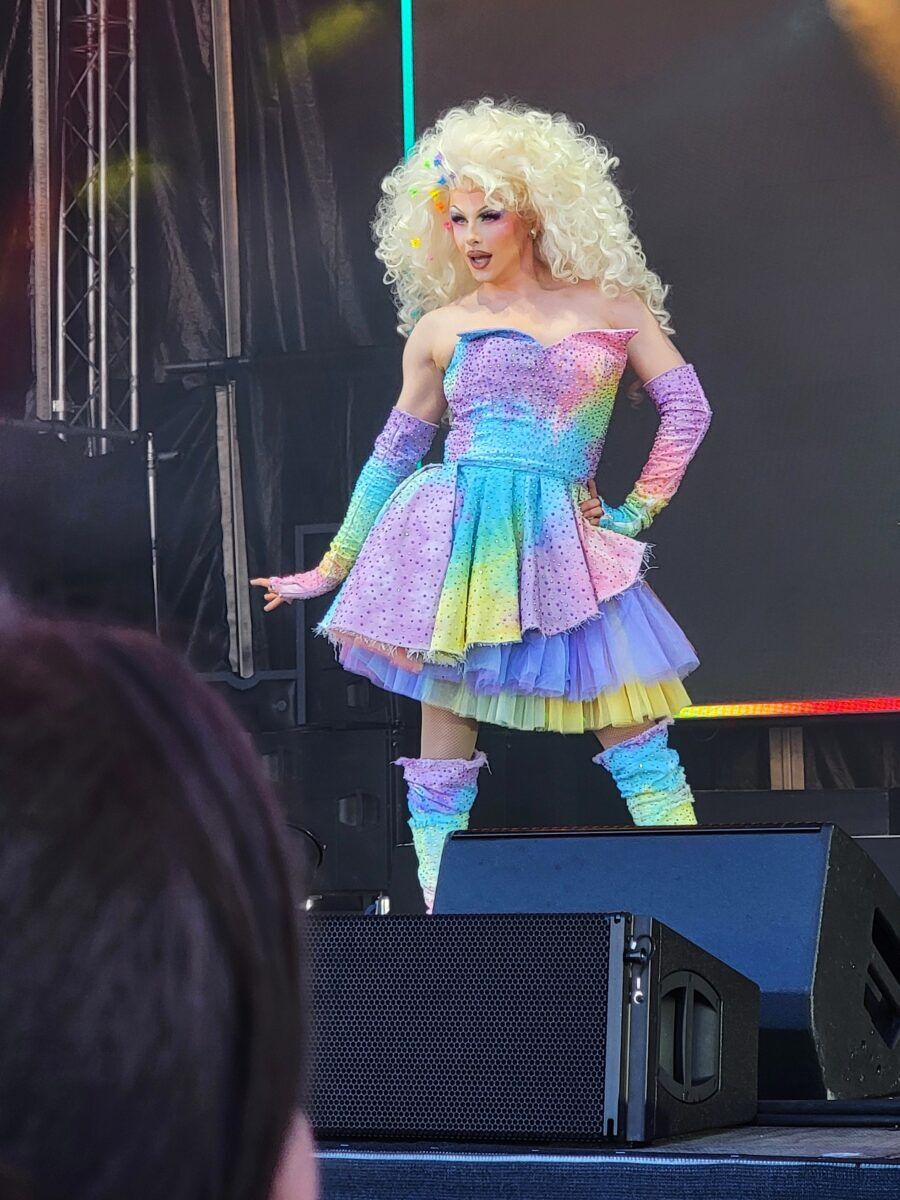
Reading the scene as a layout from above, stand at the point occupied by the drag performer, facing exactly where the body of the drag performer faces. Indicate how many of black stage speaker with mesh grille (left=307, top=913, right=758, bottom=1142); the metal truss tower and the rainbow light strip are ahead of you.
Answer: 1

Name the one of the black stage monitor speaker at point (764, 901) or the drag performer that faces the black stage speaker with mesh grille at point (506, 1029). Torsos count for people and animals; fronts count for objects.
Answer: the drag performer

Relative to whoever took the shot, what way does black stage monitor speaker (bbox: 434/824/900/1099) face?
facing away from the viewer

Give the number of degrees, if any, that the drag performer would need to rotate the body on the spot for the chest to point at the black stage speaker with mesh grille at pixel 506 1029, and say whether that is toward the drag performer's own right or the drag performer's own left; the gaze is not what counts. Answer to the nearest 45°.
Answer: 0° — they already face it

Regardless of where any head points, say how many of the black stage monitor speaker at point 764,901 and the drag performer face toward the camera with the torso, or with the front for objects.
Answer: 1

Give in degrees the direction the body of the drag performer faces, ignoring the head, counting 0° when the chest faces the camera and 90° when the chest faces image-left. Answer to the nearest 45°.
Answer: approximately 0°

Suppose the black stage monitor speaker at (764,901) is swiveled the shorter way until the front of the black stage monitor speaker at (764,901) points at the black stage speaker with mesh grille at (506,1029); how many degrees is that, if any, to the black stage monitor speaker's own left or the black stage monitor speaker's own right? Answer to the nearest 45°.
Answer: approximately 135° to the black stage monitor speaker's own left

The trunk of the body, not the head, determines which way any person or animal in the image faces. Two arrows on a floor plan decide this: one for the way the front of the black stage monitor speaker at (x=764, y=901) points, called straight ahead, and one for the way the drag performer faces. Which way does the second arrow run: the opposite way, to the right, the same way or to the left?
the opposite way

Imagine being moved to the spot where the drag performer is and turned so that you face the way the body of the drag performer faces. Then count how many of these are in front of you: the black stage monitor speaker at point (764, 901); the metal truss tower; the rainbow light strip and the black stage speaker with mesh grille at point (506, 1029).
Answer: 2

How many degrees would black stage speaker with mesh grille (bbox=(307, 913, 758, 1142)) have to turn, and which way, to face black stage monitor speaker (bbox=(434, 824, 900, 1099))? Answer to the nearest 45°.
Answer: approximately 180°

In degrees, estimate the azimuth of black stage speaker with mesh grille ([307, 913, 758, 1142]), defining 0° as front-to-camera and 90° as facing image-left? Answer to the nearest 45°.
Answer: approximately 45°

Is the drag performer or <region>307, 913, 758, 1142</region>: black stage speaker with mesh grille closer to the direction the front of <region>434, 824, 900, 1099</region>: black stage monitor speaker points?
the drag performer
